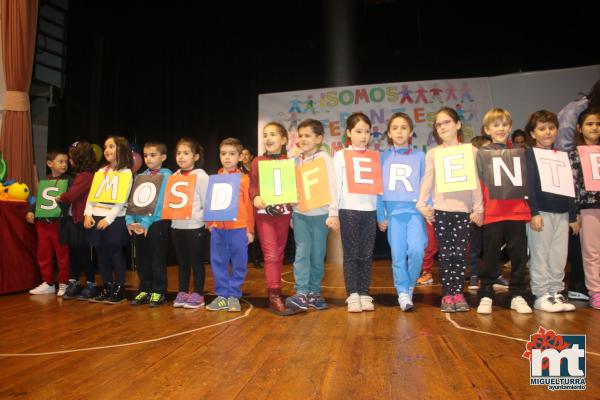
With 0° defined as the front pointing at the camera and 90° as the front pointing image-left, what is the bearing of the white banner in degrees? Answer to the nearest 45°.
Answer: approximately 0°

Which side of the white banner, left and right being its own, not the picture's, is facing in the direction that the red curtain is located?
right
